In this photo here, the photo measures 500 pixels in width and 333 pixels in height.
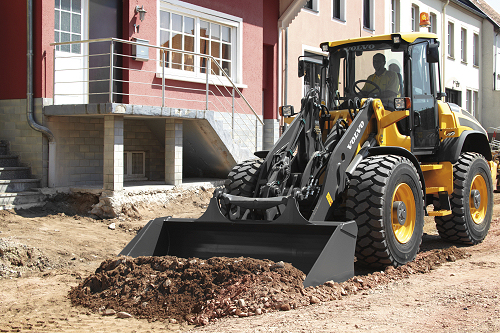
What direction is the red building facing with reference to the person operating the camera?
facing the viewer and to the right of the viewer

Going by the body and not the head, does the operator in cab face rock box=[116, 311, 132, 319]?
yes

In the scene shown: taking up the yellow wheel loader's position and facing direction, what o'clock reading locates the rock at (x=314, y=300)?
The rock is roughly at 11 o'clock from the yellow wheel loader.

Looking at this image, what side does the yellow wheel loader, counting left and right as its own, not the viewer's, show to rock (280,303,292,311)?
front

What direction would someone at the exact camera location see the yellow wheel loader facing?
facing the viewer and to the left of the viewer

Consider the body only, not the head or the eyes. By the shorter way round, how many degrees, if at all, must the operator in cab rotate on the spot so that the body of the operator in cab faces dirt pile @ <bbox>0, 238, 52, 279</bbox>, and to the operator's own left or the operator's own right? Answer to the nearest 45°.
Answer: approximately 45° to the operator's own right

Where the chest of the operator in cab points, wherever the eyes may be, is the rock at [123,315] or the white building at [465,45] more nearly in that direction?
the rock

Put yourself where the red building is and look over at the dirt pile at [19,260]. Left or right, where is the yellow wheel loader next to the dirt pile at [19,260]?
left

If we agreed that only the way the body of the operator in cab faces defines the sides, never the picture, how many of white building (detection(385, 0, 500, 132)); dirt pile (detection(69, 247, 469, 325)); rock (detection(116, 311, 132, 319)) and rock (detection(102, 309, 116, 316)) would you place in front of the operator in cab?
3

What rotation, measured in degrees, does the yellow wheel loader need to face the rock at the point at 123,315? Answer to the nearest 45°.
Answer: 0° — it already faces it

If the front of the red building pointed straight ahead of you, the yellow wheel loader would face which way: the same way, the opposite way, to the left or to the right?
to the right

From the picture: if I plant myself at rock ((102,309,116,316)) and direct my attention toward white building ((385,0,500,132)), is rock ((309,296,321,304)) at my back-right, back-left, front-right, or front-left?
front-right

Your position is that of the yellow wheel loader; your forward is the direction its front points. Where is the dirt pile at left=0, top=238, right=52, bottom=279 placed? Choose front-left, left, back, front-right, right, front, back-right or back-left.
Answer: front-right

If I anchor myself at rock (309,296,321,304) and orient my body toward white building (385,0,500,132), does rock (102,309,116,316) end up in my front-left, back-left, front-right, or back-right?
back-left

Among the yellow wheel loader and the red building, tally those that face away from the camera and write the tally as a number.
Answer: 0

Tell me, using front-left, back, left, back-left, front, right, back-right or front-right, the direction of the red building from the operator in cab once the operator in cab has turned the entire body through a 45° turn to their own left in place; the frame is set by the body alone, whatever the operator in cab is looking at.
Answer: back-right

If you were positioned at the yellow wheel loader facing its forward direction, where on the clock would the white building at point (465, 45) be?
The white building is roughly at 5 o'clock from the yellow wheel loader.

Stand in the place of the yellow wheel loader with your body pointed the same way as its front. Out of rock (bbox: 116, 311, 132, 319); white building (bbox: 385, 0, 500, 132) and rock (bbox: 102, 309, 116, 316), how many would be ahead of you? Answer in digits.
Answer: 2

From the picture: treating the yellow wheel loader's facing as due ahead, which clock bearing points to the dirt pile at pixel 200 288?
The dirt pile is roughly at 12 o'clock from the yellow wheel loader.
